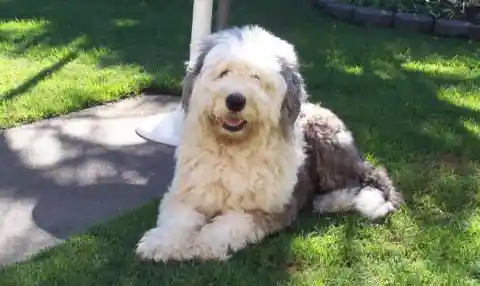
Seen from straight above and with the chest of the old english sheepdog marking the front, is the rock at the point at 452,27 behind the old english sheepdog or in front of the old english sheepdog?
behind

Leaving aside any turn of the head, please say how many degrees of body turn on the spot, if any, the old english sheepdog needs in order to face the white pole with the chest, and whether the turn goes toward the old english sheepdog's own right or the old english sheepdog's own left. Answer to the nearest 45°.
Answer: approximately 135° to the old english sheepdog's own right

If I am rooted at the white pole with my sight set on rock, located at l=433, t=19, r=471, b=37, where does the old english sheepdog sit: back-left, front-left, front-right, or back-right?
back-right

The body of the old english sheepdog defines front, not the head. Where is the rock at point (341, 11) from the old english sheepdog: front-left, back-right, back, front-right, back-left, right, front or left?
back-right

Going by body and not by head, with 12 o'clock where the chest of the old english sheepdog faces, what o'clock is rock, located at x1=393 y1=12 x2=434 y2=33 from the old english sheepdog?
The rock is roughly at 5 o'clock from the old english sheepdog.

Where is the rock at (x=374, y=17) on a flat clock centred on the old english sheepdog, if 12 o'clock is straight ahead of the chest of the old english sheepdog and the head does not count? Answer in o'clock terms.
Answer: The rock is roughly at 5 o'clock from the old english sheepdog.

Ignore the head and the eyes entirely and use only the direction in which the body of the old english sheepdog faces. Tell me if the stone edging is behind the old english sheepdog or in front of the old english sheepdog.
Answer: behind

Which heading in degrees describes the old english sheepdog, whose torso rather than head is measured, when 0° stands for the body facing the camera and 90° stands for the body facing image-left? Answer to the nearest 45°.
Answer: approximately 45°
